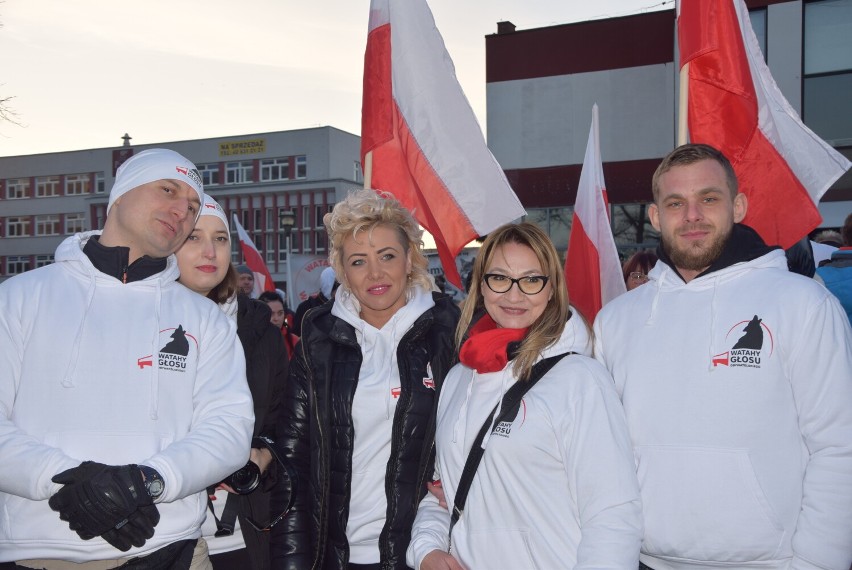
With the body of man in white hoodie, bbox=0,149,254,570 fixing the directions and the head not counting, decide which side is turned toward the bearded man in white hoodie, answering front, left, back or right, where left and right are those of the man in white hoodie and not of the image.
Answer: left

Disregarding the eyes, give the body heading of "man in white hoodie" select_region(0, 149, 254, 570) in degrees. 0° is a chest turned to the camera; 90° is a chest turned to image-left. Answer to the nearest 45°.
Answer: approximately 0°

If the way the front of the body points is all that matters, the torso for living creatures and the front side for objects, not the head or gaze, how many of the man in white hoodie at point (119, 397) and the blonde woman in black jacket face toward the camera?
2

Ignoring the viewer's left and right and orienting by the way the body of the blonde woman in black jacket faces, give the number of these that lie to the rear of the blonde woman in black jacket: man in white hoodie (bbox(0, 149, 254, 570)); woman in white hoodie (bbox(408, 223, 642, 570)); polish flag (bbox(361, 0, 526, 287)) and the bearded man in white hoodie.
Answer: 1

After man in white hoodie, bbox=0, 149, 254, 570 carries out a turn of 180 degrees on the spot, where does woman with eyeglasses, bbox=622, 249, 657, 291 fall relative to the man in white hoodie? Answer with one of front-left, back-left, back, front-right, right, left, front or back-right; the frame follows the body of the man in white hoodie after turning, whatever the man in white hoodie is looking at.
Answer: front-right

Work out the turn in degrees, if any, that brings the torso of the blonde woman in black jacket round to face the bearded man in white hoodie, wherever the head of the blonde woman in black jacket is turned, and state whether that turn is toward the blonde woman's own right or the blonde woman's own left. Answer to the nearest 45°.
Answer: approximately 45° to the blonde woman's own left

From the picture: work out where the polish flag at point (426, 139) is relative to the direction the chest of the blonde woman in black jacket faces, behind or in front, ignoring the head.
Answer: behind
